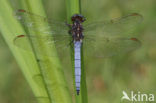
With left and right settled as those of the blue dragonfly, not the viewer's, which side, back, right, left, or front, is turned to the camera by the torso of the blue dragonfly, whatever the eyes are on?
back
